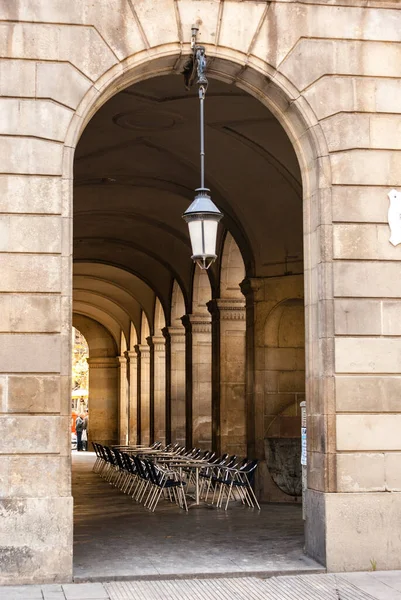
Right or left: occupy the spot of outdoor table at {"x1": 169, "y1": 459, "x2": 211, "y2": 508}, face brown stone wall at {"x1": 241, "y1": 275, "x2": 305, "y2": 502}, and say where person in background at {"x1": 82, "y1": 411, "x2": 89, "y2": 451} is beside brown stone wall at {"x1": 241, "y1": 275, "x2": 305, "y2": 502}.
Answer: left

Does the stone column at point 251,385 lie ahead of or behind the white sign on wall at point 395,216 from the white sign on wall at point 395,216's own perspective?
behind

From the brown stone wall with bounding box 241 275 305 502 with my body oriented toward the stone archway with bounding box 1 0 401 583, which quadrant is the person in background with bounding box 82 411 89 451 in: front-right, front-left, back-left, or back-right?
back-right

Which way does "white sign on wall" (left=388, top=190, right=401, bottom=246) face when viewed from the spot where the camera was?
facing the viewer

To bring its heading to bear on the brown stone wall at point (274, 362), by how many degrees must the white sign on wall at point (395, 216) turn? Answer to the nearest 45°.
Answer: approximately 180°
